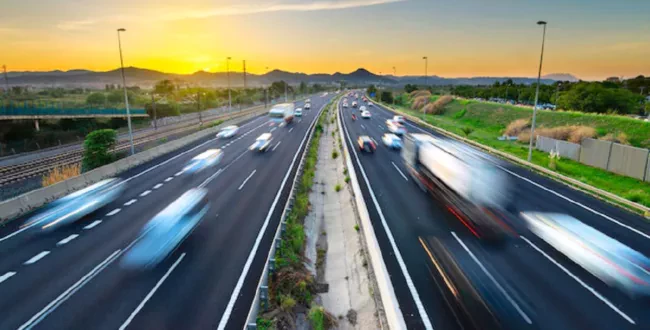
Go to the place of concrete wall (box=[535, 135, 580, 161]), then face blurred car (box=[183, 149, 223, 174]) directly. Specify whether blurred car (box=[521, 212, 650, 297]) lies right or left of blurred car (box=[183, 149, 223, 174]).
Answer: left

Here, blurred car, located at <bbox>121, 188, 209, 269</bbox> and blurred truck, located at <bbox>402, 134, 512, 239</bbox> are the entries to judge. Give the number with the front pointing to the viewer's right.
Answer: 0

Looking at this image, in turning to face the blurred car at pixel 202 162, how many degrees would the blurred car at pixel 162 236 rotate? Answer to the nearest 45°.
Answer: approximately 135° to its right

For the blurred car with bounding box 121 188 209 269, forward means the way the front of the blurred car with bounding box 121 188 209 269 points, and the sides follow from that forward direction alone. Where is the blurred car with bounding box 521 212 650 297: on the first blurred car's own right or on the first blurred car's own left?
on the first blurred car's own left

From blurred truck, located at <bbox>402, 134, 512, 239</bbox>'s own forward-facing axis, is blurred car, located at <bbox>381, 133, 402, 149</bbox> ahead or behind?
ahead

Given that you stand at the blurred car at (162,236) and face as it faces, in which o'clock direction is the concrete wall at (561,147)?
The concrete wall is roughly at 7 o'clock from the blurred car.

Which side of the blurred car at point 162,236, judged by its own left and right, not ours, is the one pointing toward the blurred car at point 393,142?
back

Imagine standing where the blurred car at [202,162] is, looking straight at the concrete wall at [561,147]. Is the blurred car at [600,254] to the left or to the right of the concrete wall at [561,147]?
right

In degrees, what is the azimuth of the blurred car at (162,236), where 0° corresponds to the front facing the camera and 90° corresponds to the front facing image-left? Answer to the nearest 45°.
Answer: approximately 45°

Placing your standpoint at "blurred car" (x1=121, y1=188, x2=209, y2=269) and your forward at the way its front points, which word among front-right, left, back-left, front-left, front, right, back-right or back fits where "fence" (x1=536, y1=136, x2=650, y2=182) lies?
back-left

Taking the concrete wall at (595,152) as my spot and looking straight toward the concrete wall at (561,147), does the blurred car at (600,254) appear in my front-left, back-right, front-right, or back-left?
back-left

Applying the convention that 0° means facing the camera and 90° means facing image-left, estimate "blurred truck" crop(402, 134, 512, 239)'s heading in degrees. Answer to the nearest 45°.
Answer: approximately 135°

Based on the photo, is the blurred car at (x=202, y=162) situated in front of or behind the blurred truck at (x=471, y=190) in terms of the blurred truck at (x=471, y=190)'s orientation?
in front

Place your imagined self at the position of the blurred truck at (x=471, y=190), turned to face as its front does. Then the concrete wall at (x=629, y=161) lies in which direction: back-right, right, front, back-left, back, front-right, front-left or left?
right
